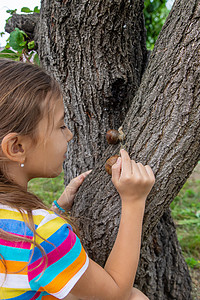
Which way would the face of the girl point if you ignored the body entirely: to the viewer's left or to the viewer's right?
to the viewer's right

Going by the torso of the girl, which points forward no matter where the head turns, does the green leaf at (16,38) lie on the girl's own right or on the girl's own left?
on the girl's own left

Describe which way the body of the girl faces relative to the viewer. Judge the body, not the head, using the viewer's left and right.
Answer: facing away from the viewer and to the right of the viewer

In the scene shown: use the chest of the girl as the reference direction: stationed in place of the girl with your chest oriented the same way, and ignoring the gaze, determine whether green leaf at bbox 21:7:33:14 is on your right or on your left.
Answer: on your left
